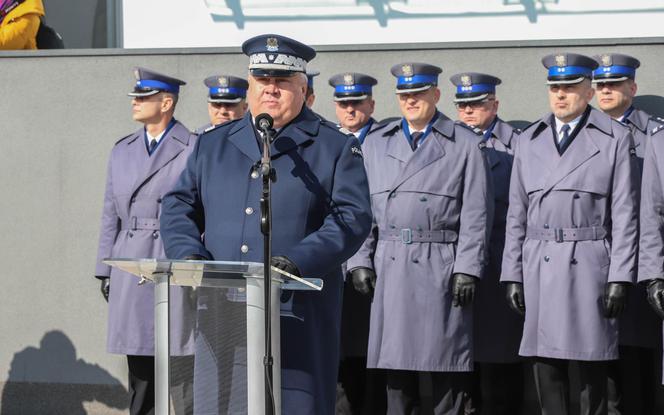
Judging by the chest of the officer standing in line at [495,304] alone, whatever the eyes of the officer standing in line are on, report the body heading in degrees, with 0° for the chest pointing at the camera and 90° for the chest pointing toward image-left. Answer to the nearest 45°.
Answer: approximately 45°

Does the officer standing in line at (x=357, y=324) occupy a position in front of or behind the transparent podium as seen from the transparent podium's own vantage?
behind

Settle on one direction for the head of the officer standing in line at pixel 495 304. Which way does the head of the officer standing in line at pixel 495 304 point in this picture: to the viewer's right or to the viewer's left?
to the viewer's left

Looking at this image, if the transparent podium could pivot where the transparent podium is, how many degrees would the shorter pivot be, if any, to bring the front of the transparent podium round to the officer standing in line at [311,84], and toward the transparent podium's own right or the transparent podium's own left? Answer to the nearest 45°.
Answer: approximately 135° to the transparent podium's own right

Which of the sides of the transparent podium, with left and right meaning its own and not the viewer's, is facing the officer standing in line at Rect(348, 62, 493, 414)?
back

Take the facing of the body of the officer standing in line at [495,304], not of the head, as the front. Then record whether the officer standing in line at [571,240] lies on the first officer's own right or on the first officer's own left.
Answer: on the first officer's own left
